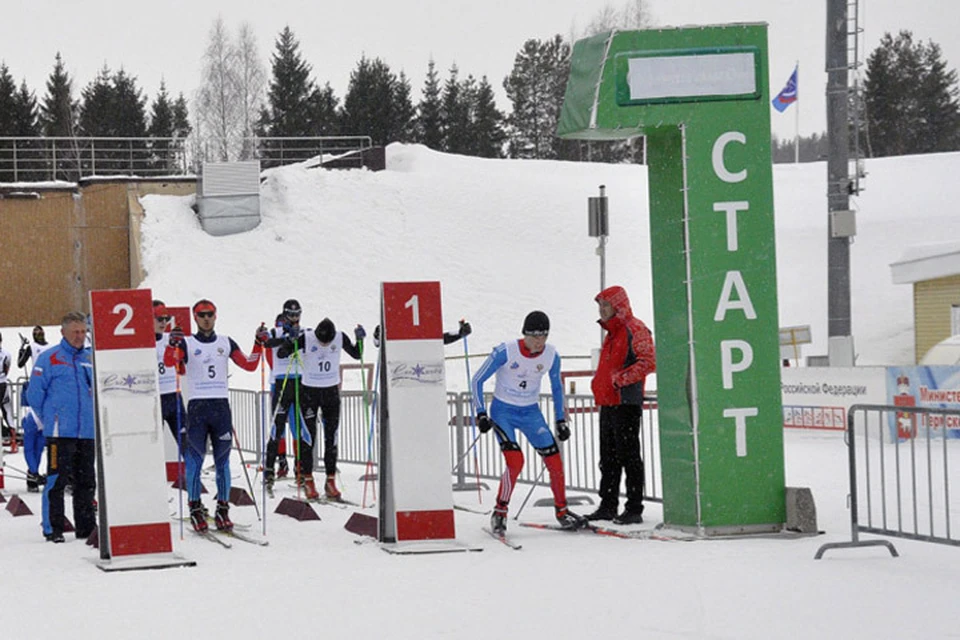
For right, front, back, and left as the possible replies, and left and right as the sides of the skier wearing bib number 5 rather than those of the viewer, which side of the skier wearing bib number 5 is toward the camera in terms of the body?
front

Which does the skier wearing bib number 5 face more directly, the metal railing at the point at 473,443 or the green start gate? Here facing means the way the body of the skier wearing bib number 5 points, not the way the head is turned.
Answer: the green start gate

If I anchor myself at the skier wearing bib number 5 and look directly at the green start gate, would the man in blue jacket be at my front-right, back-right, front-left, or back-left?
back-right

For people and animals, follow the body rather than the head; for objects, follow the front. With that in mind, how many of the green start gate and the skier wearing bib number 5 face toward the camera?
2

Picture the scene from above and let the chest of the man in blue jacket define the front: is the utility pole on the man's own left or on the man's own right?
on the man's own left

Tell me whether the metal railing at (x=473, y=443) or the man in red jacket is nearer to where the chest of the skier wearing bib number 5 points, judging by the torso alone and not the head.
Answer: the man in red jacket

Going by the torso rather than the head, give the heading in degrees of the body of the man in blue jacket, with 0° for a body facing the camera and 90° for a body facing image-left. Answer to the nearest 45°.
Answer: approximately 315°

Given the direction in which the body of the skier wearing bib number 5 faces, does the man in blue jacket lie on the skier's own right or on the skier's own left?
on the skier's own right

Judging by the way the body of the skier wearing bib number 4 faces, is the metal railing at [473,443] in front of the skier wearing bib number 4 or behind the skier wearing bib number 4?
behind

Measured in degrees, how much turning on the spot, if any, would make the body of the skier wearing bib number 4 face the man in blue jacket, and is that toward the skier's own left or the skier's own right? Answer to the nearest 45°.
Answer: approximately 135° to the skier's own right

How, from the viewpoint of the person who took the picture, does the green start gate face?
facing the viewer

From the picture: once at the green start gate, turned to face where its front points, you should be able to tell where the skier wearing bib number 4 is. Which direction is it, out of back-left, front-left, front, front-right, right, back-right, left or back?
right
